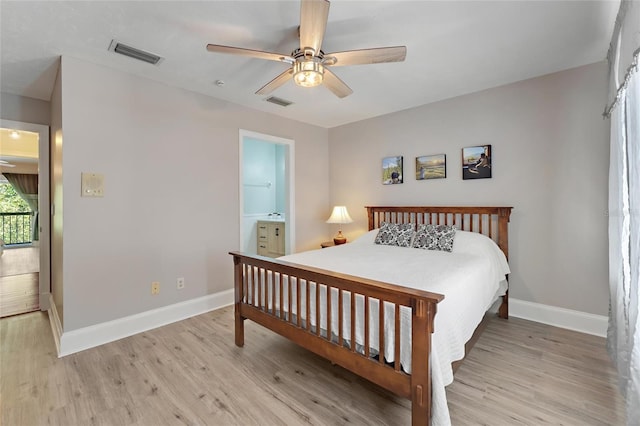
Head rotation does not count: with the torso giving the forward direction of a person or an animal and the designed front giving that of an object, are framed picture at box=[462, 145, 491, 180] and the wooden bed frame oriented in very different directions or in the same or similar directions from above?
same or similar directions

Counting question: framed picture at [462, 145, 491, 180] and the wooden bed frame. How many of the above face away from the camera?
0

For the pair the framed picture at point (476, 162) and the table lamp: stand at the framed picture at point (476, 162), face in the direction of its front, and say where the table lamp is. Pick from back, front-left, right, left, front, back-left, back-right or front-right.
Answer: right

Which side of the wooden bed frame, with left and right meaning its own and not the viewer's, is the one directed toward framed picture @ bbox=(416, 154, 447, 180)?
back

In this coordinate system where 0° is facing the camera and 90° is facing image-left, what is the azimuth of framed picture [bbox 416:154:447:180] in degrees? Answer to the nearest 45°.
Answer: approximately 45°

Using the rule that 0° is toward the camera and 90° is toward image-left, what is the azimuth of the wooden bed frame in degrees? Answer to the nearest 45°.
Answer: approximately 45°

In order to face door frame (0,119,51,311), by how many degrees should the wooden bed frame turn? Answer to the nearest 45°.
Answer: approximately 45° to its right

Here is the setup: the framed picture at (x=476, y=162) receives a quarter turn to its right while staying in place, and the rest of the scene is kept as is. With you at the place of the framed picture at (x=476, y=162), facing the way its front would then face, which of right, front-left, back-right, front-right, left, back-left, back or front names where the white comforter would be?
left

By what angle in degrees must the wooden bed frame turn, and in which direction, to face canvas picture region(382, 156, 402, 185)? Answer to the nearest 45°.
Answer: approximately 135° to its right

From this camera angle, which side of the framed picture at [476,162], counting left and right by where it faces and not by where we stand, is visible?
front

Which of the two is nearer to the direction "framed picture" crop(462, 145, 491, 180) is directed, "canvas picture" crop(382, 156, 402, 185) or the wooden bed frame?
the wooden bed frame

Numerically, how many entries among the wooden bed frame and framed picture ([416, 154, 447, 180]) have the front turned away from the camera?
0

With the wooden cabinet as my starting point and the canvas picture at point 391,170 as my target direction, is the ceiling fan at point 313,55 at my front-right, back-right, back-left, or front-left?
front-right

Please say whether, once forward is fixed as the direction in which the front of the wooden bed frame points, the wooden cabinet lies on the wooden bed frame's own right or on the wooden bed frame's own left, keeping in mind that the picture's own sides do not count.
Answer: on the wooden bed frame's own right
